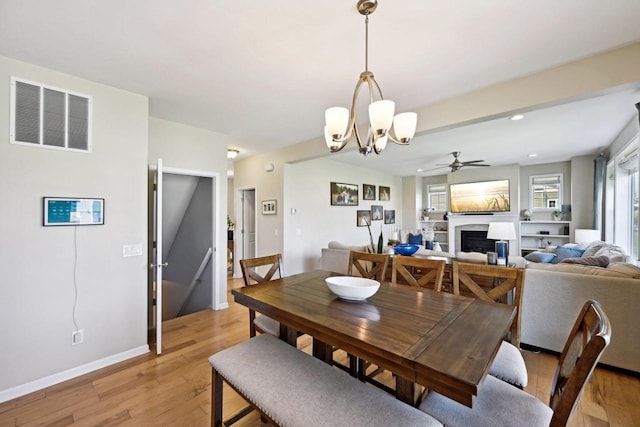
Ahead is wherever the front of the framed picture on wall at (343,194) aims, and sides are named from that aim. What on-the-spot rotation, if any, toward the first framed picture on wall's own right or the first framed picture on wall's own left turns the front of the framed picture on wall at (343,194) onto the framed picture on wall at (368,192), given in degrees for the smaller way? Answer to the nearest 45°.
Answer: approximately 90° to the first framed picture on wall's own left

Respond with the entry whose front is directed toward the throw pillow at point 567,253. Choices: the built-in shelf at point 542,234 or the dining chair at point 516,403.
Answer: the built-in shelf

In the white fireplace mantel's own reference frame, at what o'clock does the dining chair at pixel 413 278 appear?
The dining chair is roughly at 12 o'clock from the white fireplace mantel.

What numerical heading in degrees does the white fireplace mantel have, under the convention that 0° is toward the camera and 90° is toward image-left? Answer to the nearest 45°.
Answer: approximately 0°

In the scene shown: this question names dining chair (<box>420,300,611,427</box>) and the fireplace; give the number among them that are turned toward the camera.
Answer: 1

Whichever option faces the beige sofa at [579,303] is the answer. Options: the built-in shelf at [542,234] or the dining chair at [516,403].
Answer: the built-in shelf

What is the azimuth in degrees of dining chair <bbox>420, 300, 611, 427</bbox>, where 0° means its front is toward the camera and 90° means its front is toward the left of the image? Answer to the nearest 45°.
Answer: approximately 90°

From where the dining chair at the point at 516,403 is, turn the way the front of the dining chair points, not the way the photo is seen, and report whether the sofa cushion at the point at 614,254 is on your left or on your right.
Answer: on your right

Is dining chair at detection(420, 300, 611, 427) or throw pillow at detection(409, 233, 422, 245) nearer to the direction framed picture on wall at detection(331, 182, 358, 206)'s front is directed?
the dining chair
